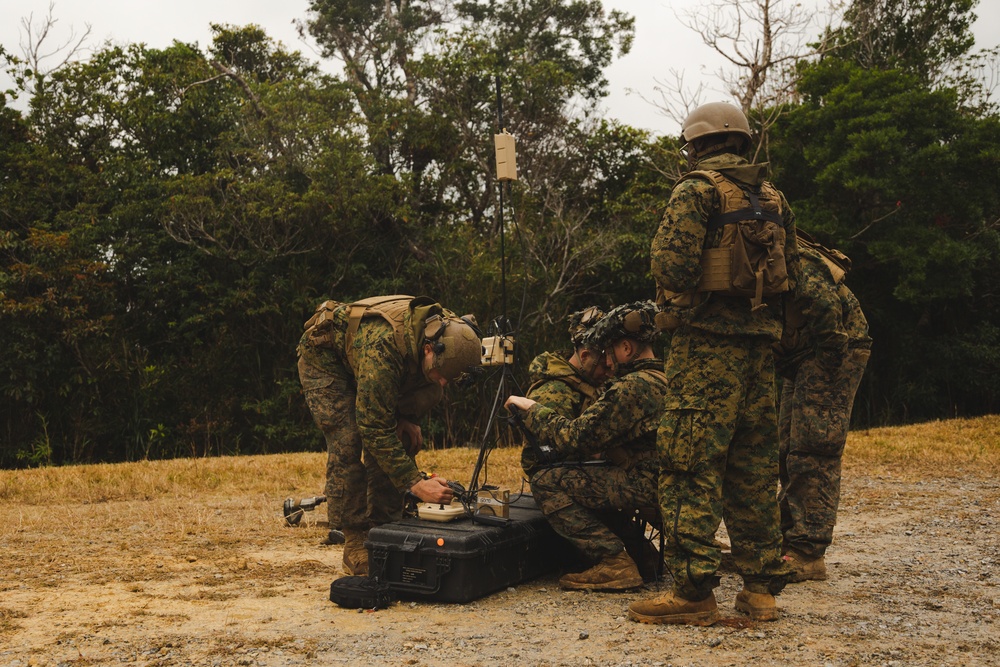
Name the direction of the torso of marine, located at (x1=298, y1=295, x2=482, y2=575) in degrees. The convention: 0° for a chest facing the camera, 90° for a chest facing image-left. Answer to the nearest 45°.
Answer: approximately 270°

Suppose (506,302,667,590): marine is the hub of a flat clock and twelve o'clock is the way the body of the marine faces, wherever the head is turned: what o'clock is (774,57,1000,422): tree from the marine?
The tree is roughly at 4 o'clock from the marine.

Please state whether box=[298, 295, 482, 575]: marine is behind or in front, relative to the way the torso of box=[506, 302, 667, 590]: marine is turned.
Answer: in front

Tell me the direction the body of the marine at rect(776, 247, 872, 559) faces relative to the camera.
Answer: to the viewer's left

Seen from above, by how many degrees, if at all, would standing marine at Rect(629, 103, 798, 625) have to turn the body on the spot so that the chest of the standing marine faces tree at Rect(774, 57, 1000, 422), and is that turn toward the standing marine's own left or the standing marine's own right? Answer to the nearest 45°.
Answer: approximately 45° to the standing marine's own right

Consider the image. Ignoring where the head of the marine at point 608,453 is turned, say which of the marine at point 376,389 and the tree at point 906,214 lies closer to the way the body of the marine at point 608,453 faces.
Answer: the marine

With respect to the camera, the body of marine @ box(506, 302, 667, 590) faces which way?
to the viewer's left

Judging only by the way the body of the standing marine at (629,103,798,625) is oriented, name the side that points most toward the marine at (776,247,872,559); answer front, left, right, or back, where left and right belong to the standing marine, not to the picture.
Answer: right

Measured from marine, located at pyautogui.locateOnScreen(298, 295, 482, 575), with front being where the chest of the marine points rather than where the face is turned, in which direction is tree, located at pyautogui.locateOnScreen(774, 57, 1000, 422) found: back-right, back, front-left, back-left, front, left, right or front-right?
front-left

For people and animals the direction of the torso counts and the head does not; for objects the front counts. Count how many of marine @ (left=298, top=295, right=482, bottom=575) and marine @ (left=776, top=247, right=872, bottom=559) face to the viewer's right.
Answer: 1

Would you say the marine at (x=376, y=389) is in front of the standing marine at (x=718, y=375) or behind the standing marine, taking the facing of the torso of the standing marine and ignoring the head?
in front
